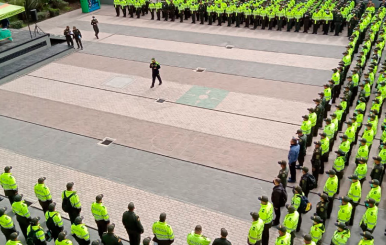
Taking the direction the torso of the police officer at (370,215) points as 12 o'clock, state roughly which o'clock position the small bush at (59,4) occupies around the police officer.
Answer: The small bush is roughly at 1 o'clock from the police officer.

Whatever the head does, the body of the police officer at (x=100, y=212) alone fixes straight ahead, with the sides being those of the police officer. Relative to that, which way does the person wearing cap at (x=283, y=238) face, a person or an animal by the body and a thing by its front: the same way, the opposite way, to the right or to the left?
to the left

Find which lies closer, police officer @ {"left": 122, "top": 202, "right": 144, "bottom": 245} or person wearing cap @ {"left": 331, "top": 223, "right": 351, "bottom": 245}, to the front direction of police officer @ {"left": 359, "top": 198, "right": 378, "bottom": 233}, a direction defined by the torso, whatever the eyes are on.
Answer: the police officer

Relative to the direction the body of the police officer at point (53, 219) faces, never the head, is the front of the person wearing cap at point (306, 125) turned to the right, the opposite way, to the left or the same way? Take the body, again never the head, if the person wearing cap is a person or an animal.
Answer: to the left

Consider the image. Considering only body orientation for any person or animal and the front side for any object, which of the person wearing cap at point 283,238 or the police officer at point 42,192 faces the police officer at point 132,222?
the person wearing cap

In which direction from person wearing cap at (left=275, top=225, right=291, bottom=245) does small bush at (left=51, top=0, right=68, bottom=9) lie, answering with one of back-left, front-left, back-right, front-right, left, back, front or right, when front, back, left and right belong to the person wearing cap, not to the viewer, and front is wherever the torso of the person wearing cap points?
front-right

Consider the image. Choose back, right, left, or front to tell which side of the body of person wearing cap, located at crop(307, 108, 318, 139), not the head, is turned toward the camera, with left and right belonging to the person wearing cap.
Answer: left

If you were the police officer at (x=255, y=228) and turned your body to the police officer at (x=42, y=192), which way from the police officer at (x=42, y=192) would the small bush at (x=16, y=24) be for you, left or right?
right

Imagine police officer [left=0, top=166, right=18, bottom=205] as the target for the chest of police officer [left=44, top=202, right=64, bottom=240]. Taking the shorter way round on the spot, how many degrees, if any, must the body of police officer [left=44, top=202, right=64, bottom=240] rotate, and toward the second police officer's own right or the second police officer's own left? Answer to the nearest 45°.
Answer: approximately 90° to the second police officer's own left

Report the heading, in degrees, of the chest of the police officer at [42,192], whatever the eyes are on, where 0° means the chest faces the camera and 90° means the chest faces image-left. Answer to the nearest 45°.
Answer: approximately 225°

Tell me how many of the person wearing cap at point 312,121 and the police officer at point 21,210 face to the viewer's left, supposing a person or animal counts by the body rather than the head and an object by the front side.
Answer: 1

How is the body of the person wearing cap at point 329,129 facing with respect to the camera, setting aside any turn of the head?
to the viewer's left

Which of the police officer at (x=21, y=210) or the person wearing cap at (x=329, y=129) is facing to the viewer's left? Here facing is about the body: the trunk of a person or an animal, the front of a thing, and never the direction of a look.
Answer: the person wearing cap
